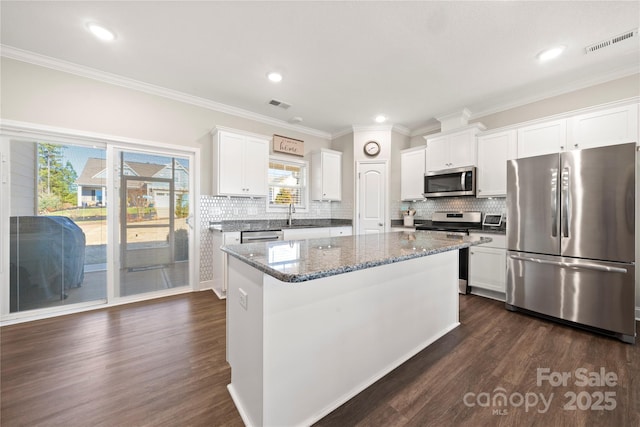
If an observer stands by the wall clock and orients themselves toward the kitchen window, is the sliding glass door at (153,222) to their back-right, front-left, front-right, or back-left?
front-left

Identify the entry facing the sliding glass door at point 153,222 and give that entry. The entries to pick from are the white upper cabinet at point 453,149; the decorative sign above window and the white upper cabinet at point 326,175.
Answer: the white upper cabinet at point 453,149

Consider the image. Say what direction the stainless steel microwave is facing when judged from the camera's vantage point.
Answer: facing the viewer and to the left of the viewer

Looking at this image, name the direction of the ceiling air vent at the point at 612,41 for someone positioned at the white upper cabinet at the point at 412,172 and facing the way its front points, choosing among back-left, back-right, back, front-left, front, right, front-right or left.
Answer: left

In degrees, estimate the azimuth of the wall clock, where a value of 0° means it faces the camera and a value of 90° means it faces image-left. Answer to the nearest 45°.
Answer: approximately 0°

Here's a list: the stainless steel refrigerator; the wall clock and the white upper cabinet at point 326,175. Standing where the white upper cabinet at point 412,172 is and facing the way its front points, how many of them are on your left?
1

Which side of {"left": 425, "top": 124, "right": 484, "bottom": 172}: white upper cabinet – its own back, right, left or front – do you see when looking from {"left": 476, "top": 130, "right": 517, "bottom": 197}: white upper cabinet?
left

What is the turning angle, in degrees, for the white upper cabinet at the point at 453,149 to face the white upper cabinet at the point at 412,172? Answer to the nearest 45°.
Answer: approximately 90° to its right

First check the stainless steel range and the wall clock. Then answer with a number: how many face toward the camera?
2

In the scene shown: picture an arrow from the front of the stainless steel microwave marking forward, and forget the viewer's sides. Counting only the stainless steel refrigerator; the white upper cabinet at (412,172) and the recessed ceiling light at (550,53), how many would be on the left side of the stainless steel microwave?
2

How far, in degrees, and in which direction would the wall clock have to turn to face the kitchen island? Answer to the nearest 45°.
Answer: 0° — it already faces it

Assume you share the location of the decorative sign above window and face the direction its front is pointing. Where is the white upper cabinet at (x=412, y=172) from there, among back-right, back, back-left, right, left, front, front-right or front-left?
front-left

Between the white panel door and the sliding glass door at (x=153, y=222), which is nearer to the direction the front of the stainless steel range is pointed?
the sliding glass door

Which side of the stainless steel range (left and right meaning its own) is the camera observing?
front

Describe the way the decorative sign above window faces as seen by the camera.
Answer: facing the viewer and to the right of the viewer

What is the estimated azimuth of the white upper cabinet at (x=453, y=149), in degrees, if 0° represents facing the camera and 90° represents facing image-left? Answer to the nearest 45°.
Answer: approximately 45°
